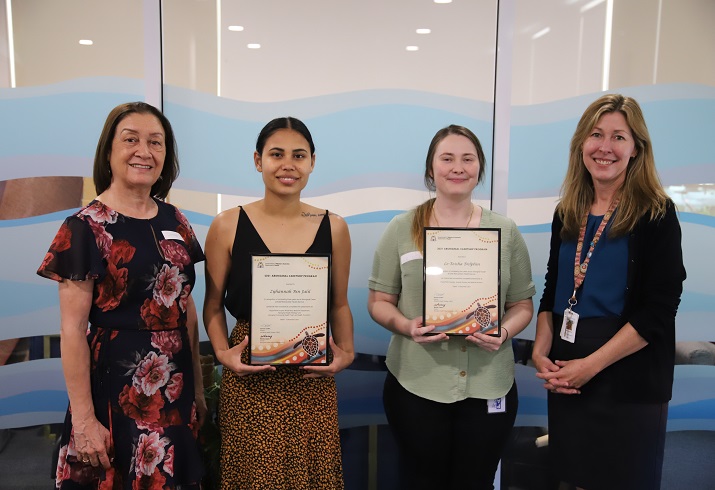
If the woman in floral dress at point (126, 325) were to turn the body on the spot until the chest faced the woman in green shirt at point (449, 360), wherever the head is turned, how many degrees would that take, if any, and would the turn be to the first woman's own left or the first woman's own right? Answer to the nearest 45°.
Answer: approximately 45° to the first woman's own left

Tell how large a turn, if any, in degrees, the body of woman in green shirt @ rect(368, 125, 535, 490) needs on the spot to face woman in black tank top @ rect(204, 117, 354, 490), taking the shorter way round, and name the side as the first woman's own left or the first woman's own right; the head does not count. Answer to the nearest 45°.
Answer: approximately 45° to the first woman's own right

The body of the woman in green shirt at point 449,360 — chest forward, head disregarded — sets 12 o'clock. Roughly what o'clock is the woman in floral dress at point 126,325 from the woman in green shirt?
The woman in floral dress is roughly at 2 o'clock from the woman in green shirt.

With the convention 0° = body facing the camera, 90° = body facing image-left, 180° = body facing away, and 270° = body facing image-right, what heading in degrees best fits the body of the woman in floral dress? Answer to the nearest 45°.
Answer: approximately 315°

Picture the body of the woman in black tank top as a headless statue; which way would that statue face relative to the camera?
toward the camera

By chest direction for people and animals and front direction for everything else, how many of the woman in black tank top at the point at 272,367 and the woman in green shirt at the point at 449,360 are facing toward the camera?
2

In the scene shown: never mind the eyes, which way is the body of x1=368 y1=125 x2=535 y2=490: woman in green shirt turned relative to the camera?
toward the camera
